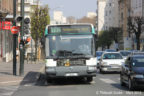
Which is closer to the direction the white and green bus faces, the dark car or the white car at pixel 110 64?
the dark car

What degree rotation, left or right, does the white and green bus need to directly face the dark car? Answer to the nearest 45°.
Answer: approximately 45° to its left

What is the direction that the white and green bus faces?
toward the camera
